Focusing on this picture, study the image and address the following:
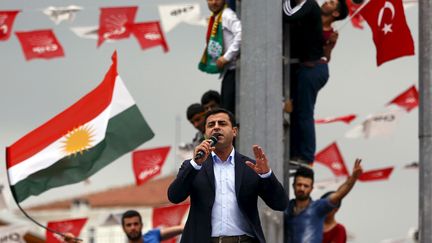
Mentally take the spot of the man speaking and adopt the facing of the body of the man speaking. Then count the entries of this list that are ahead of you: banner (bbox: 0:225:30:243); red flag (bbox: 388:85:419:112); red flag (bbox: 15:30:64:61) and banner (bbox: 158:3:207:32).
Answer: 0

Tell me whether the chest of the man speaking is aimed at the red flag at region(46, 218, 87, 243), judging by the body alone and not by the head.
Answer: no

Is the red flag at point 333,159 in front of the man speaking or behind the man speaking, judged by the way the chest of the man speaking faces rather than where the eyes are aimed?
behind

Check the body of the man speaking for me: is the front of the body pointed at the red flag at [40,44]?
no

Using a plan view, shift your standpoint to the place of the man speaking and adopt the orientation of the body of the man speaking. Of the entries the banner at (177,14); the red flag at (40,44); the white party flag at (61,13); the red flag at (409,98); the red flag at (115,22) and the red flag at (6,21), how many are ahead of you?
0

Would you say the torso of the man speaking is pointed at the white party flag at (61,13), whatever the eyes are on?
no

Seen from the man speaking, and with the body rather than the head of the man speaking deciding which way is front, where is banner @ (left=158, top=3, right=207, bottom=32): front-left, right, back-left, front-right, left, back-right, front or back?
back

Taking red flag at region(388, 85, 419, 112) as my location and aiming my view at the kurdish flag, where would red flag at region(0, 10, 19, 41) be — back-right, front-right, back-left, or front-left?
front-right

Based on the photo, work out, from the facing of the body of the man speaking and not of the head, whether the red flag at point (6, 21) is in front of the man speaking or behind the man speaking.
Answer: behind

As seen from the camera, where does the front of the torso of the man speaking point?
toward the camera
